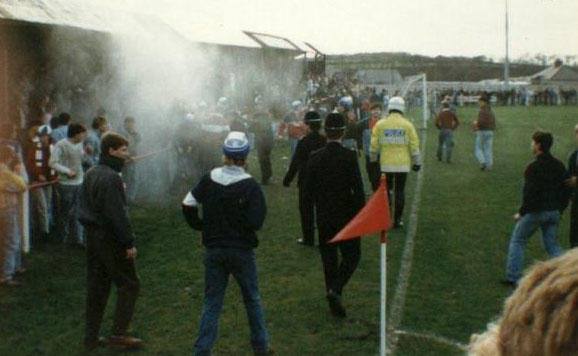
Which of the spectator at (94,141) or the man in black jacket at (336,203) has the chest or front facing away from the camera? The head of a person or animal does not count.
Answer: the man in black jacket

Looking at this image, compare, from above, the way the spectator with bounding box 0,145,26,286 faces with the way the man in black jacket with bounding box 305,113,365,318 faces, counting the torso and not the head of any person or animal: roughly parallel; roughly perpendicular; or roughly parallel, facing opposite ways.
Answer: roughly perpendicular

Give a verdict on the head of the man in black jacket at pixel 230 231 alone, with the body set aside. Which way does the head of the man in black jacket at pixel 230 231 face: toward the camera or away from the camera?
away from the camera

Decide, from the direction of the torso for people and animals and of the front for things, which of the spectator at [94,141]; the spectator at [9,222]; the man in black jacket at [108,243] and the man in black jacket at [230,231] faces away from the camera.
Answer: the man in black jacket at [230,231]

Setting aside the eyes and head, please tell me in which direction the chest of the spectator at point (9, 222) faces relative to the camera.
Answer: to the viewer's right

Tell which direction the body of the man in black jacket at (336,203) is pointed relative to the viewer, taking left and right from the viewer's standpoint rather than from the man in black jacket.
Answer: facing away from the viewer

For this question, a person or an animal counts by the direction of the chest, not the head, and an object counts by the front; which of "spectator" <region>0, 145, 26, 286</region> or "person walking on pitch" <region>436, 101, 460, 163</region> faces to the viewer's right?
the spectator

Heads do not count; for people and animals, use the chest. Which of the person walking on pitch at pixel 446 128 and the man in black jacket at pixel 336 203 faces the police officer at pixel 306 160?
the man in black jacket

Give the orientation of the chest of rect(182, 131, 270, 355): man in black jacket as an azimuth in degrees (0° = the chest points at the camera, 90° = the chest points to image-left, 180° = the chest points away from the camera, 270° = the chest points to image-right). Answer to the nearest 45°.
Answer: approximately 180°
